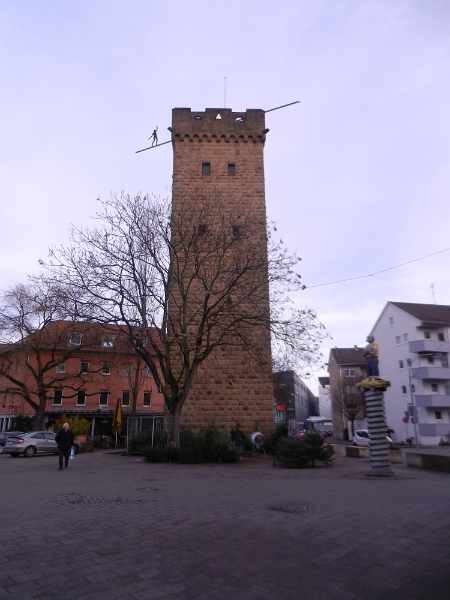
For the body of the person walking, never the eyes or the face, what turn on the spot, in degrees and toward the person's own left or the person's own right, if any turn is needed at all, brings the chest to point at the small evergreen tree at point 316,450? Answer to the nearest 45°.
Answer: approximately 90° to the person's own left

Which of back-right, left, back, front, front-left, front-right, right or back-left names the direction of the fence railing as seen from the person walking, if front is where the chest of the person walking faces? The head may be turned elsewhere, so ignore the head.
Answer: back-left

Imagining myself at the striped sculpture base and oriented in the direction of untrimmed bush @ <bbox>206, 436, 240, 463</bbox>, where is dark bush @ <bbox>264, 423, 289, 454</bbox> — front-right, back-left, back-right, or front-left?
front-right

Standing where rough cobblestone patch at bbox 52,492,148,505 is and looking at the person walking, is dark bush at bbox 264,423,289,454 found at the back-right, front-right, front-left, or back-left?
front-right

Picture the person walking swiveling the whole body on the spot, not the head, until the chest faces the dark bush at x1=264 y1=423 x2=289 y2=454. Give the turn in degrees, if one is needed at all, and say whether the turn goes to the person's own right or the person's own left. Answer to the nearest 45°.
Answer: approximately 90° to the person's own left

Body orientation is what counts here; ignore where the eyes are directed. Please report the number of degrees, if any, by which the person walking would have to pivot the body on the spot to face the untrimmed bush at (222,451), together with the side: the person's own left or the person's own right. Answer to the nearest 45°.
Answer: approximately 90° to the person's own left

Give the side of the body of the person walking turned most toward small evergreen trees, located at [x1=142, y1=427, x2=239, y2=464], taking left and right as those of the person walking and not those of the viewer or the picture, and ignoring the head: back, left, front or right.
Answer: left

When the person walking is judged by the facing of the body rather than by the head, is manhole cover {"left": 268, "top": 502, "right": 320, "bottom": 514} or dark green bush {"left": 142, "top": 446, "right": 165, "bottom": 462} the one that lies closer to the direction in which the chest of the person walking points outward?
the manhole cover

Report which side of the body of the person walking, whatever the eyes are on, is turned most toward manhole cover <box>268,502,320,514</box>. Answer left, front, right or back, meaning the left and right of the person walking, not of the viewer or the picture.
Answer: front

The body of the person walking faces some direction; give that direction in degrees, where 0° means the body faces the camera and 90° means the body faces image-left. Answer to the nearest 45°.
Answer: approximately 0°
